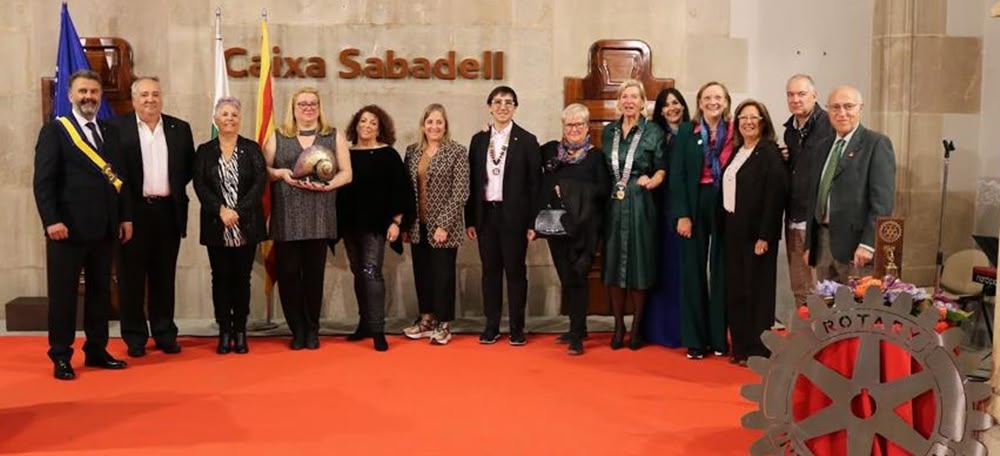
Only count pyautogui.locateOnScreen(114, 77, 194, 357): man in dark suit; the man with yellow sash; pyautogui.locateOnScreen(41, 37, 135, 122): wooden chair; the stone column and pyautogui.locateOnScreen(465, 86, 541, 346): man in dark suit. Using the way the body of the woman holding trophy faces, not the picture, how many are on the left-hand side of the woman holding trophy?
2

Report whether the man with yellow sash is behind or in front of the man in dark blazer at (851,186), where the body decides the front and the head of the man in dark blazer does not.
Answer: in front

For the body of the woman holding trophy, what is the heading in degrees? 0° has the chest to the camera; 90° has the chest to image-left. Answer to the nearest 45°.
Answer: approximately 0°

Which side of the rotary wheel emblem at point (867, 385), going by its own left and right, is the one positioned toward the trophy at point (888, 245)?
back

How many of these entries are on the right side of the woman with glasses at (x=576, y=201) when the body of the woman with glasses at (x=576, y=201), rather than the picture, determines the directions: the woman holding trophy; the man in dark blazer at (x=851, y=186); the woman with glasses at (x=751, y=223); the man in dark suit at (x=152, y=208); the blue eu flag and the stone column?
3

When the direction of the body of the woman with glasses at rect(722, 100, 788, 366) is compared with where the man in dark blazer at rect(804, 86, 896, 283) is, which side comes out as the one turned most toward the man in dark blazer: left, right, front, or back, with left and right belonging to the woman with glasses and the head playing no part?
left

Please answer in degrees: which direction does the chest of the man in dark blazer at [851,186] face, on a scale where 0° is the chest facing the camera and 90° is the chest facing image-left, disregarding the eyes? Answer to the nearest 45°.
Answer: approximately 45°

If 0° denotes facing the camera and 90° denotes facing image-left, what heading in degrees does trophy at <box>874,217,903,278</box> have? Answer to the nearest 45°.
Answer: approximately 0°

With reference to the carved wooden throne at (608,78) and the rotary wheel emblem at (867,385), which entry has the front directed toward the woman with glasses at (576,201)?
the carved wooden throne

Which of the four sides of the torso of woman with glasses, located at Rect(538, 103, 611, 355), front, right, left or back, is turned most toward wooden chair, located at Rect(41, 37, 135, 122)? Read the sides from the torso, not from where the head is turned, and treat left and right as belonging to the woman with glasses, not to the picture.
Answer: right

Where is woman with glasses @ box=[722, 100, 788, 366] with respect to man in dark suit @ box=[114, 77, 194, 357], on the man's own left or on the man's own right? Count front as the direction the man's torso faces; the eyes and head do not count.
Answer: on the man's own left
